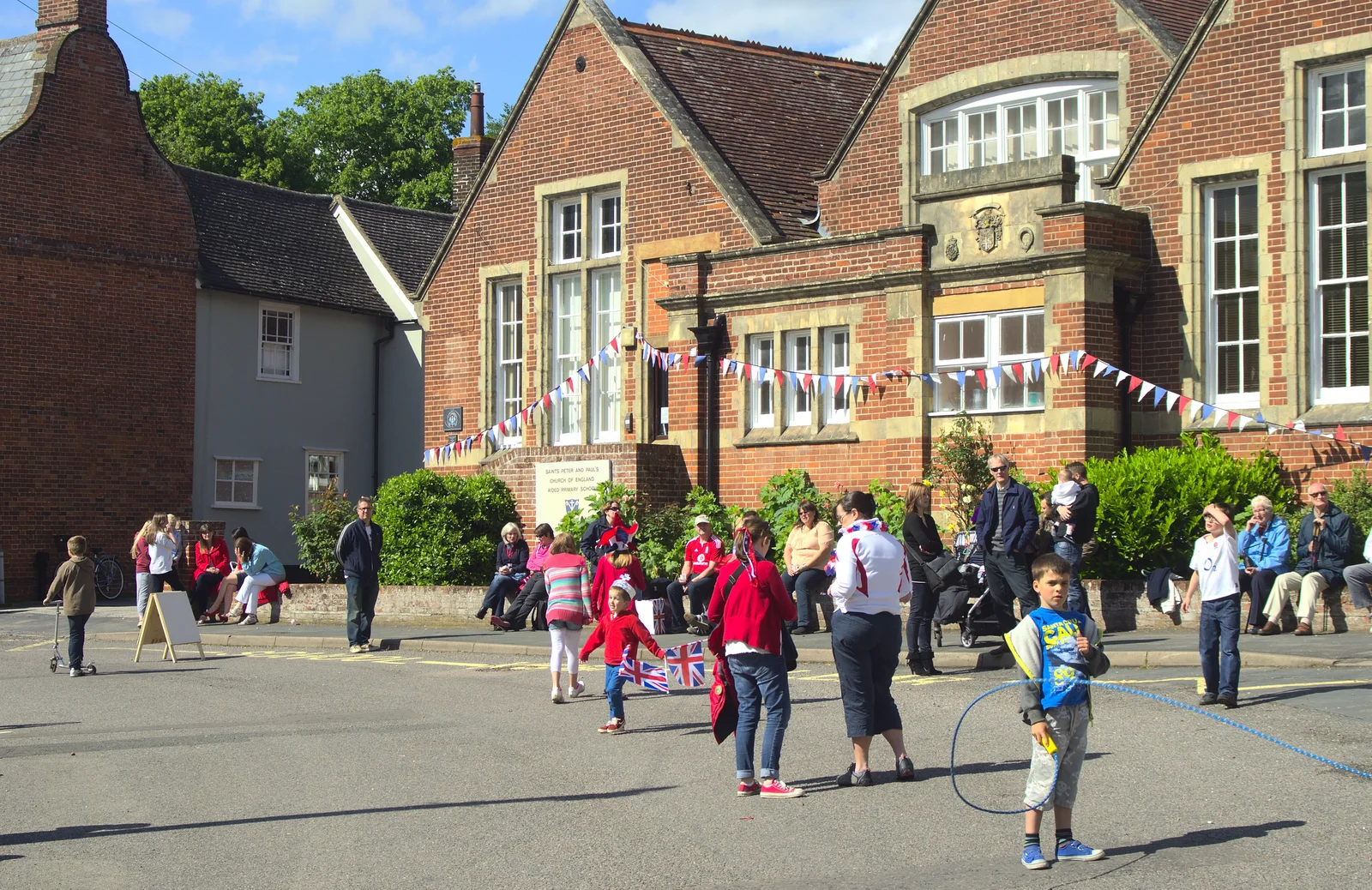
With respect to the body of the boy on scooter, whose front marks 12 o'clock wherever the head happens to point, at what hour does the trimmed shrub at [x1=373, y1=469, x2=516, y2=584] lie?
The trimmed shrub is roughly at 3 o'clock from the boy on scooter.

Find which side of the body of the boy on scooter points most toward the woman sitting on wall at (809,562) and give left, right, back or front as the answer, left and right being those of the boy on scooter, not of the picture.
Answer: right

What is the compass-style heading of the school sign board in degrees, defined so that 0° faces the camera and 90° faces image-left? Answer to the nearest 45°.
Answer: approximately 0°

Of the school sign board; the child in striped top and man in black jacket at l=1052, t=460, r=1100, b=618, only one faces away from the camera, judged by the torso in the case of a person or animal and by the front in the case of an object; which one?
the child in striped top

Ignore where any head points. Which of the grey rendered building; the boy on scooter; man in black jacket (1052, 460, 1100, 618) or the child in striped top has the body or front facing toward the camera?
the grey rendered building

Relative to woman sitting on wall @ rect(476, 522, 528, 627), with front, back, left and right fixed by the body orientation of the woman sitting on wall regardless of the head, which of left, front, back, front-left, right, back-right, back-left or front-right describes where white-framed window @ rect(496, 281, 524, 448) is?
back-right

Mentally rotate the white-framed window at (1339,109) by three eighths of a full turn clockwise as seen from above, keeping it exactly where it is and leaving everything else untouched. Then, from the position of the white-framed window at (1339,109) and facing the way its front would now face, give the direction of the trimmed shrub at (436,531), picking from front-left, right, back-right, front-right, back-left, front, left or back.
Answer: left

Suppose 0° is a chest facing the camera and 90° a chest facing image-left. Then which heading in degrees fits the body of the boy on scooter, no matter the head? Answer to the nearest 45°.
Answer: approximately 135°
